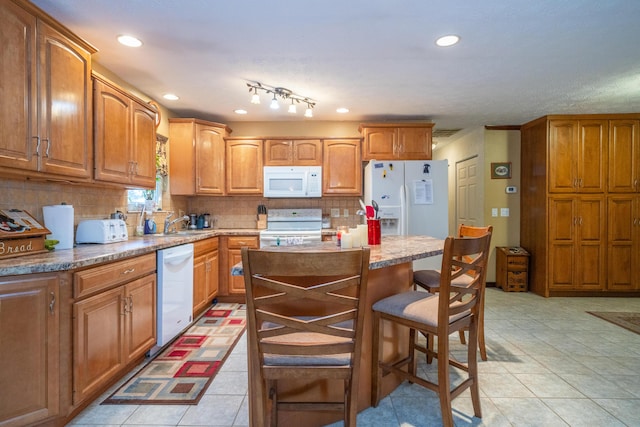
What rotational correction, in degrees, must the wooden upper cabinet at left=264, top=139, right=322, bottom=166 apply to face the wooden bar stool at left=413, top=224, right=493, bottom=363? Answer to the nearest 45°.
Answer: approximately 45° to its left

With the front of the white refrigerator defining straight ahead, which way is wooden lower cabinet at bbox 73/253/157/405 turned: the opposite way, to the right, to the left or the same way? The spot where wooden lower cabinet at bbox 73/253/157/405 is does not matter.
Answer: to the left

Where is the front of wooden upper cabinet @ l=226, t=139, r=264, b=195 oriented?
toward the camera

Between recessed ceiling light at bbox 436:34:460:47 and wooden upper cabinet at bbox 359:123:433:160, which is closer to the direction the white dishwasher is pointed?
the recessed ceiling light

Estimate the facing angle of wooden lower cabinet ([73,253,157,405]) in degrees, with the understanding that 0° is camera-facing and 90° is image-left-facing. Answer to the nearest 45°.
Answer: approximately 315°

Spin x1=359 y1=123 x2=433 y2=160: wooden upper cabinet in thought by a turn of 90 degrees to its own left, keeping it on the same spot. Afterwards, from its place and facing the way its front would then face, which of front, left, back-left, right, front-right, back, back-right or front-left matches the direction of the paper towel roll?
back-right

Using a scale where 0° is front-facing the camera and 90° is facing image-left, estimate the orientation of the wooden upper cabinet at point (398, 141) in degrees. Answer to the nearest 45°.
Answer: approximately 0°

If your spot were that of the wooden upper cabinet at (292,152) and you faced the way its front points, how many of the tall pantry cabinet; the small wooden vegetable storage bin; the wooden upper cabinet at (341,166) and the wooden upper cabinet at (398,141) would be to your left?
4

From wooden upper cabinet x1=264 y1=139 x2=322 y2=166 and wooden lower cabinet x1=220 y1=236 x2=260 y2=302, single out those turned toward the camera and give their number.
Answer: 2

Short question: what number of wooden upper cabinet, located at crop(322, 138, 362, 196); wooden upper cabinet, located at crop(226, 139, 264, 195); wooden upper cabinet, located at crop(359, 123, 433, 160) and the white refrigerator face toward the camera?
4

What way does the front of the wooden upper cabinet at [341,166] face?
toward the camera

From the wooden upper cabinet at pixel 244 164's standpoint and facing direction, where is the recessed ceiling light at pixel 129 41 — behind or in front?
in front

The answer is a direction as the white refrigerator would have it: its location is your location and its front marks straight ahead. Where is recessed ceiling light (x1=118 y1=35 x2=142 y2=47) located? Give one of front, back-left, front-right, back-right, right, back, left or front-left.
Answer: front-right

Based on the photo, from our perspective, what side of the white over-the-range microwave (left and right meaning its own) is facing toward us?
front

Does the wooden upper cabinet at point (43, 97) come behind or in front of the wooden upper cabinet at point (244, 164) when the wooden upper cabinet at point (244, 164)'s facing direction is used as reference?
in front

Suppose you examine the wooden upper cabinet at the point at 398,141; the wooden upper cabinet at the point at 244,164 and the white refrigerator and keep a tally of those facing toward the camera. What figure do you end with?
3

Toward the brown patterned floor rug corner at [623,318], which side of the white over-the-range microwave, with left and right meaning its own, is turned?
left
